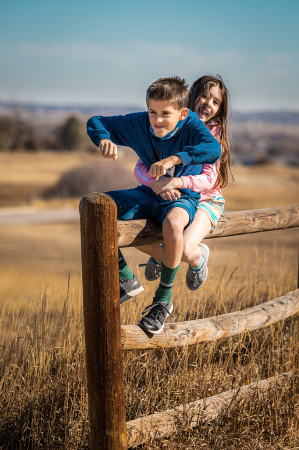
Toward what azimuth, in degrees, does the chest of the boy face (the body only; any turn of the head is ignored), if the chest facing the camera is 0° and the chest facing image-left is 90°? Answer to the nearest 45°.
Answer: approximately 45°
